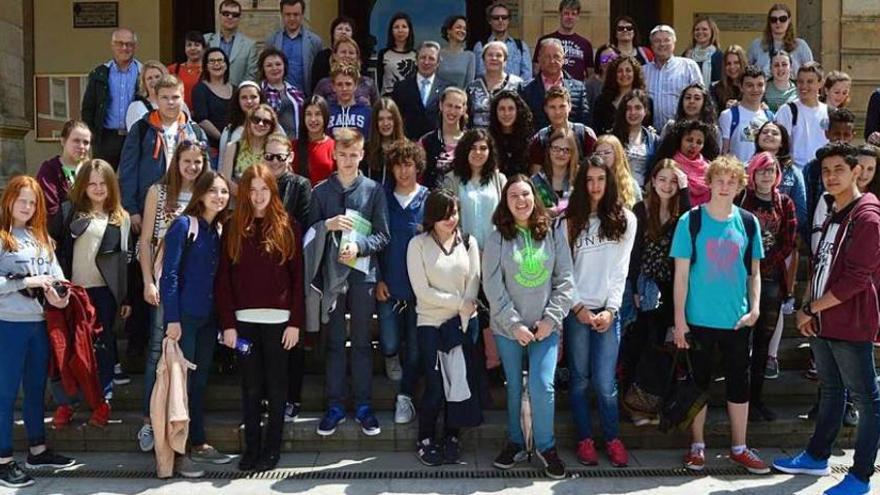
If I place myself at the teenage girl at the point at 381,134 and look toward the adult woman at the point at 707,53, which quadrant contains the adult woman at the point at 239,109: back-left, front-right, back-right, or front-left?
back-left

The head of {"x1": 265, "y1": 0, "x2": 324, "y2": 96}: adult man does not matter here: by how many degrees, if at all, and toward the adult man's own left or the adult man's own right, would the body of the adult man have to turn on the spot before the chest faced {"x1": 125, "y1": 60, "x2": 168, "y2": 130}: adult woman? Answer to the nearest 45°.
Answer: approximately 45° to the adult man's own right

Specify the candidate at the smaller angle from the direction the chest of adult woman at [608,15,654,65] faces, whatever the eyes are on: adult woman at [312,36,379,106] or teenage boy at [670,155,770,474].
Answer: the teenage boy
